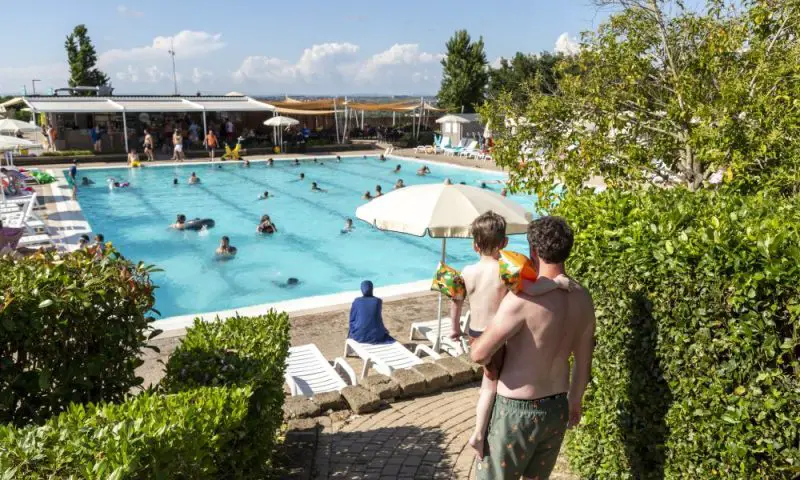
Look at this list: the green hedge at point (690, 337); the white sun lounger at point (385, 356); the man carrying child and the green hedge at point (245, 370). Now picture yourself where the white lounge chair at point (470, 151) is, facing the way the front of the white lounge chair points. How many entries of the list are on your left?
4

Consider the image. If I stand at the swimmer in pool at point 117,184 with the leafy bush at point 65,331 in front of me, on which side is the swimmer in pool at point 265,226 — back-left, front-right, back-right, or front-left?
front-left

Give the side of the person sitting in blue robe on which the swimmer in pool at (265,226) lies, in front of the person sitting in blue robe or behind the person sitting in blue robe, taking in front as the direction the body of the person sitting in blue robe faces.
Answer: in front

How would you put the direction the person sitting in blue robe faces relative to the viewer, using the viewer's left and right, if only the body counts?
facing away from the viewer

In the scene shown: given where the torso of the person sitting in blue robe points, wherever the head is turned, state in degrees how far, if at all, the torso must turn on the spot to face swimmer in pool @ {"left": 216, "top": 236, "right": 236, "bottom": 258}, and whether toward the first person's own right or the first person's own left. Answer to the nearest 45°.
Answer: approximately 45° to the first person's own left

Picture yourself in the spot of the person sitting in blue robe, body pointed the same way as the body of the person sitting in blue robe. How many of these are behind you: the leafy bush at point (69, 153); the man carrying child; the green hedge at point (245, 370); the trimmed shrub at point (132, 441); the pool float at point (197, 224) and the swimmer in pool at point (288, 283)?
3

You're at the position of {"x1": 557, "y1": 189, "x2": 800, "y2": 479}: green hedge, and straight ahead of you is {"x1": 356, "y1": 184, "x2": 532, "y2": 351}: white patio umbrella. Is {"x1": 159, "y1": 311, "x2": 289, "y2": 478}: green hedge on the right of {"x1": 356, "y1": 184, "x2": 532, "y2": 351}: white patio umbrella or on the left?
left

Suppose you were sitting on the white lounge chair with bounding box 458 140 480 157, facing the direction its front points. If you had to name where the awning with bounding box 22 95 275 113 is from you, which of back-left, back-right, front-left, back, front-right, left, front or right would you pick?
front

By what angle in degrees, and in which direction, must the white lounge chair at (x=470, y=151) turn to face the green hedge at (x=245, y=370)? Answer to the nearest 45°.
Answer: approximately 90° to its left

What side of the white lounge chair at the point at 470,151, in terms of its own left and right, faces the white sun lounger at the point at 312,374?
left

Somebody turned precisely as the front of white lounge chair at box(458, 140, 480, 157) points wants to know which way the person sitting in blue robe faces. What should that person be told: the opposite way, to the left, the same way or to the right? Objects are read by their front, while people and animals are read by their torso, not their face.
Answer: to the right

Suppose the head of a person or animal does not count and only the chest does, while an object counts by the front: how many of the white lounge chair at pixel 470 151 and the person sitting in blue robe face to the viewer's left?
1

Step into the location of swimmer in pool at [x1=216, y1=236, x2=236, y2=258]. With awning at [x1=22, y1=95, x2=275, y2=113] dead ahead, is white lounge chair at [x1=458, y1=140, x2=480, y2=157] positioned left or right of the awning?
right
